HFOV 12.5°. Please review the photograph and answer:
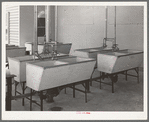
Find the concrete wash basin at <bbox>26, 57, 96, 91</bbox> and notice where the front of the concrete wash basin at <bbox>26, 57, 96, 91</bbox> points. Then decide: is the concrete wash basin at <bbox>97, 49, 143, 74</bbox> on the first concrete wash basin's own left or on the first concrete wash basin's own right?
on the first concrete wash basin's own left

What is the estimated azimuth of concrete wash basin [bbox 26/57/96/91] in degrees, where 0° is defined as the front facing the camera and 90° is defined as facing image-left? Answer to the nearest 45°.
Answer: approximately 315°

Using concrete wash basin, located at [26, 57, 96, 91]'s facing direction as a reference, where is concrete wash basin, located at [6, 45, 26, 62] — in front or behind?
behind

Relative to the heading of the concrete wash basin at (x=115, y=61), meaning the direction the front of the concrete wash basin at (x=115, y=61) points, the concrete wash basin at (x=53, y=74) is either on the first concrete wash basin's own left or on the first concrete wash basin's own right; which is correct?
on the first concrete wash basin's own right

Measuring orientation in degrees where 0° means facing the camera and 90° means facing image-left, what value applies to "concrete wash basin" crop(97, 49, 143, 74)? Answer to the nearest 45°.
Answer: approximately 315°
